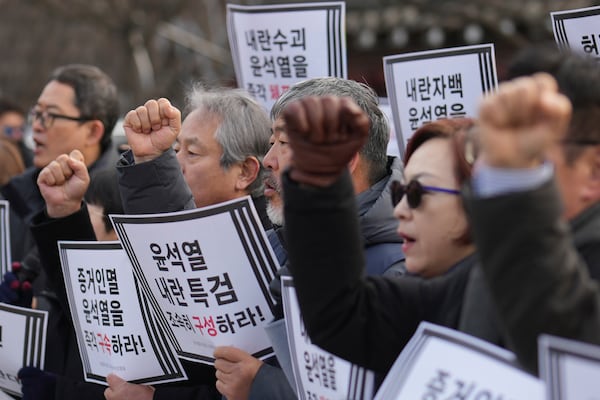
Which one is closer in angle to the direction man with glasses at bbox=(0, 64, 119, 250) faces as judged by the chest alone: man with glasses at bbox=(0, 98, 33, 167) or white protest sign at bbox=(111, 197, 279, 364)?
the white protest sign

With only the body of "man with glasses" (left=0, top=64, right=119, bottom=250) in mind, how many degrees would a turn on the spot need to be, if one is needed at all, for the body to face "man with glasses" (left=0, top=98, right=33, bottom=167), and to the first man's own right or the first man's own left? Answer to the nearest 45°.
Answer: approximately 135° to the first man's own right
